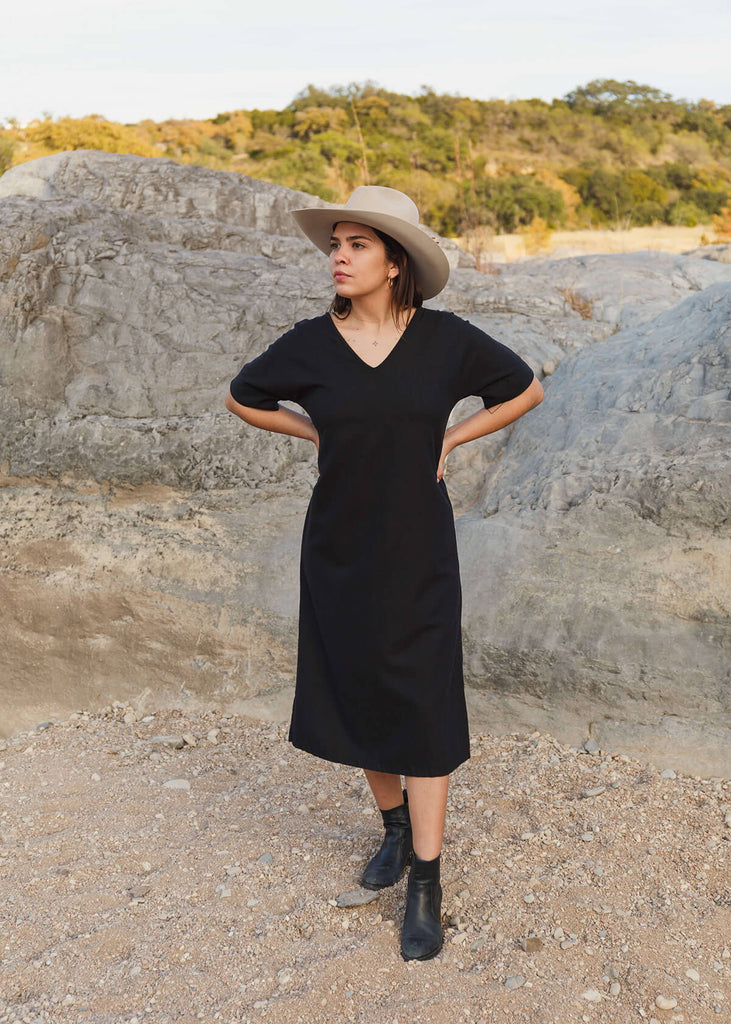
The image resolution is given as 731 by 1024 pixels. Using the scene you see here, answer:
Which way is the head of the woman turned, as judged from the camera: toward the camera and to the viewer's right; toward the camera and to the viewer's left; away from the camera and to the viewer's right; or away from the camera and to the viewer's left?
toward the camera and to the viewer's left

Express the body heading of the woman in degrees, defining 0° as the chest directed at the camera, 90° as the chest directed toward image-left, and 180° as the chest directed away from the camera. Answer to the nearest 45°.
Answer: approximately 0°

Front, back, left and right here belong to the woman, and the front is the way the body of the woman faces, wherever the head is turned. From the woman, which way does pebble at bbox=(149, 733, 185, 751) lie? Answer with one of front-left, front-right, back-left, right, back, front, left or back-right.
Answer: back-right
